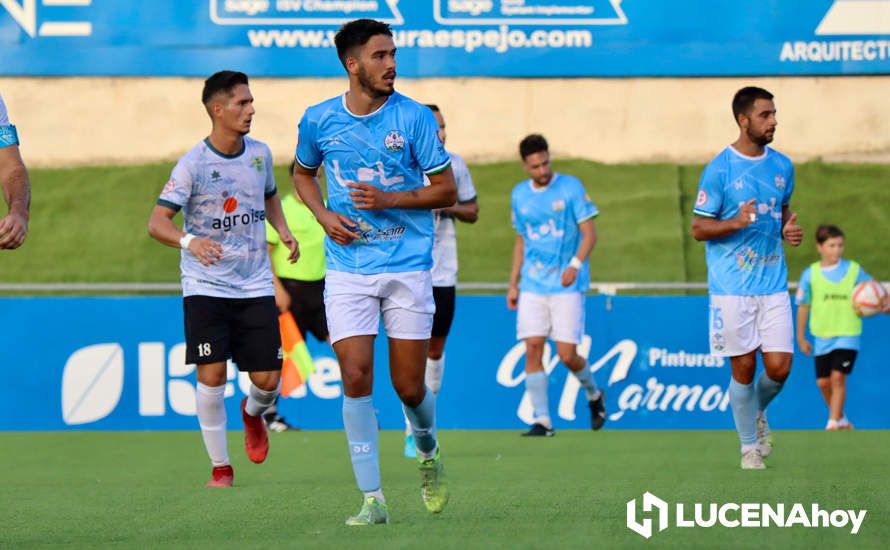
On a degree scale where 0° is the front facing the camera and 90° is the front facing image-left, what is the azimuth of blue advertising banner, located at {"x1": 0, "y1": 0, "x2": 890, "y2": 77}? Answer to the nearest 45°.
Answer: approximately 0°

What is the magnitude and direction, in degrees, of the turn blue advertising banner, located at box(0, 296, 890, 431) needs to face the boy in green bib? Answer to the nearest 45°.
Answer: approximately 90° to its left

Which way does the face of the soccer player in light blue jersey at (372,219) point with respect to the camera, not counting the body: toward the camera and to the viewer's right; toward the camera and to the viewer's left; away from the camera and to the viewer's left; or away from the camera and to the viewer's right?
toward the camera and to the viewer's right

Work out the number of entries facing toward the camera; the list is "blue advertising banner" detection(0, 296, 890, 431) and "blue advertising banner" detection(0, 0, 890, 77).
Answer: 2

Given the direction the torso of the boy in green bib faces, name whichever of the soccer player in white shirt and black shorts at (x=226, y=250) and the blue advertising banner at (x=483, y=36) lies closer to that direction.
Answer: the soccer player in white shirt and black shorts

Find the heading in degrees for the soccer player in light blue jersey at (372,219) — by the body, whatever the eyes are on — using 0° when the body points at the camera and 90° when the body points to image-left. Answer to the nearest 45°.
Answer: approximately 0°
